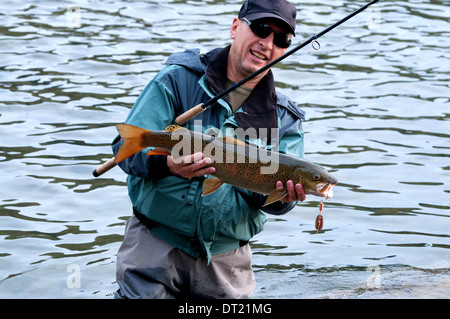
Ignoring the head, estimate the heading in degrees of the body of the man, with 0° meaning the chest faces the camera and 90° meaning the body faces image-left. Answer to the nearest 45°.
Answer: approximately 315°

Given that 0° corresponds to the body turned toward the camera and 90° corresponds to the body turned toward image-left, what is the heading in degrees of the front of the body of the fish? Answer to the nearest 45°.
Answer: approximately 270°
